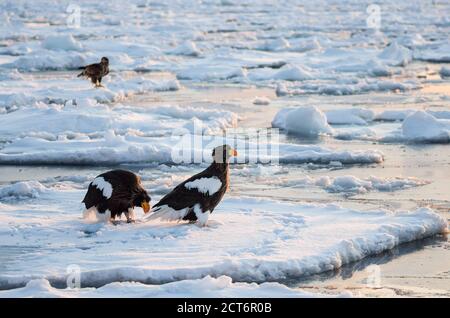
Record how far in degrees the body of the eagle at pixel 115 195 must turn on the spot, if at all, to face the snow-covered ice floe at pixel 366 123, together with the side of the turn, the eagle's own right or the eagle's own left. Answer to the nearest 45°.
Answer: approximately 90° to the eagle's own left

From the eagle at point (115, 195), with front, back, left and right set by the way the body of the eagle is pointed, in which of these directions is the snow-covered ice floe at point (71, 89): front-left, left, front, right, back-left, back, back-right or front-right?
back-left

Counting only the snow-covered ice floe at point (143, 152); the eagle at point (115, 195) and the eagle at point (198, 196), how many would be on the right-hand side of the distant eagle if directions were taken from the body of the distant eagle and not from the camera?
3

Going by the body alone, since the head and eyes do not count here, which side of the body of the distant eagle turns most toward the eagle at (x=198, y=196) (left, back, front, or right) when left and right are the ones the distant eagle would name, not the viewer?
right

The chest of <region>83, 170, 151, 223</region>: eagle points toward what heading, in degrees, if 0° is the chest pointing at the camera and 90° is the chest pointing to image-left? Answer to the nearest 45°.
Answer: approximately 315°

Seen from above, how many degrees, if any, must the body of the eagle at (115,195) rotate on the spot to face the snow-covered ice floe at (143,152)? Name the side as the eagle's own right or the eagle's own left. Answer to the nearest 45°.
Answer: approximately 135° to the eagle's own left

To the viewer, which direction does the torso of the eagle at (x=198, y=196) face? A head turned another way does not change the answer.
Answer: to the viewer's right

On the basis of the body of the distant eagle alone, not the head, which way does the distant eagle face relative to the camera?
to the viewer's right

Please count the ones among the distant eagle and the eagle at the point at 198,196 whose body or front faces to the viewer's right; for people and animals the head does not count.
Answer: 2

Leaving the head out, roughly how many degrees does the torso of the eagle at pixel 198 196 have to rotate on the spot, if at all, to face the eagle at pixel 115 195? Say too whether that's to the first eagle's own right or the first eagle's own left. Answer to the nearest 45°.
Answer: approximately 180°
